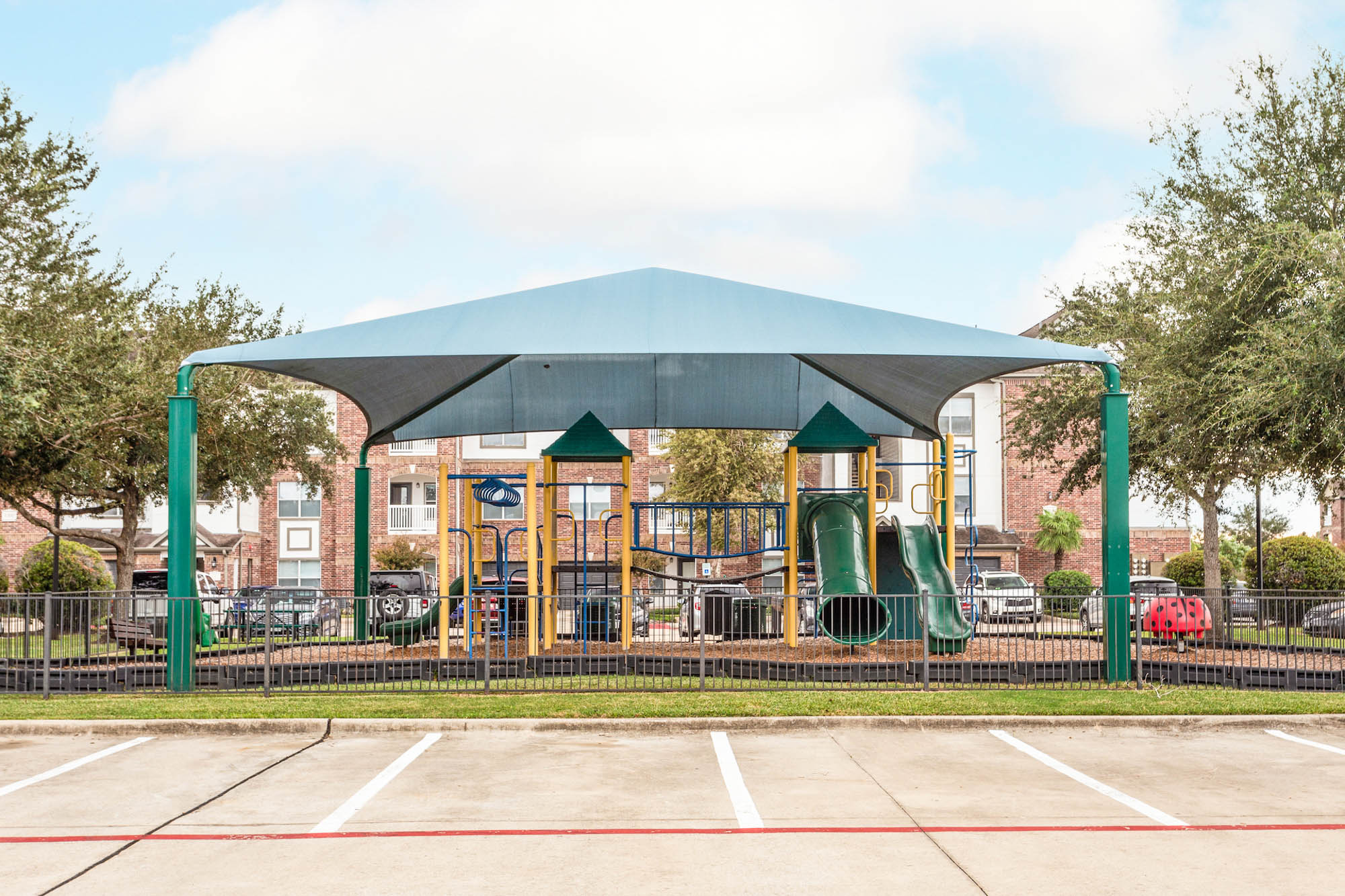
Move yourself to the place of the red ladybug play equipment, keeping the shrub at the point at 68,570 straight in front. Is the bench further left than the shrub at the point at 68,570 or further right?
left

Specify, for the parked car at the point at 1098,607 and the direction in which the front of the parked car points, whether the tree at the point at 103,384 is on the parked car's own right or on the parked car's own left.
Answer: on the parked car's own right

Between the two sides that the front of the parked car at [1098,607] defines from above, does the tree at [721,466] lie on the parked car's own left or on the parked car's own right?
on the parked car's own right
